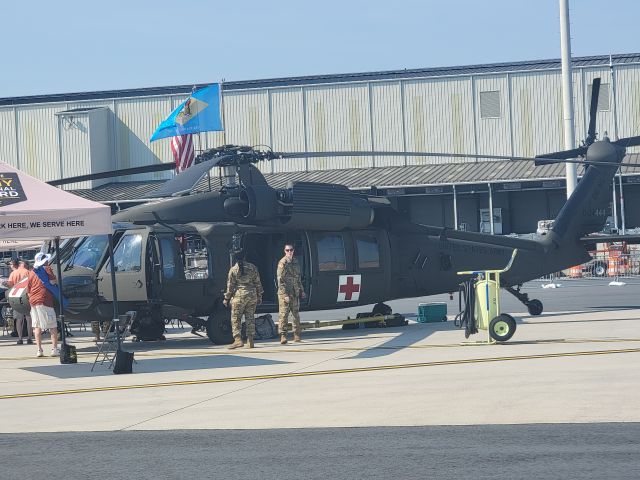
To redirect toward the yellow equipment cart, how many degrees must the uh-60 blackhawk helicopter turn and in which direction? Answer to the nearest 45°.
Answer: approximately 90° to its left

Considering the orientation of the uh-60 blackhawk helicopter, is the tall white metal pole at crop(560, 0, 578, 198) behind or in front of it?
behind

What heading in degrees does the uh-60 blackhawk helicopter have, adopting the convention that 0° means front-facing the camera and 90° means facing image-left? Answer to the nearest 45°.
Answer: approximately 45°

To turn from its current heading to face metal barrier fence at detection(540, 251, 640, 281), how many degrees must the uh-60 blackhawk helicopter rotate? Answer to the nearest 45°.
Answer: approximately 180°

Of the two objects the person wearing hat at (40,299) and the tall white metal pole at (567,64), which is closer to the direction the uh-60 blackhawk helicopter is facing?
the person wearing hat

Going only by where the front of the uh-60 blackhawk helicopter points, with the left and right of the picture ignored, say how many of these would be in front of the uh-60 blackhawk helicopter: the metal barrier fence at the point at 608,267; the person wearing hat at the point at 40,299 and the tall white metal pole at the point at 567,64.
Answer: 1

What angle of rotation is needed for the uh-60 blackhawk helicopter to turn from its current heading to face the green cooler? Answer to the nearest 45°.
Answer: approximately 180°

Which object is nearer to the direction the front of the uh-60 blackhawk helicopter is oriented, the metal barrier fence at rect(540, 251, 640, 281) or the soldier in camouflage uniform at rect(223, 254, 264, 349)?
the soldier in camouflage uniform

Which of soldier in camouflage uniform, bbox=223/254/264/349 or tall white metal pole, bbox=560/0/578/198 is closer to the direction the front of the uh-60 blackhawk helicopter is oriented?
the soldier in camouflage uniform
